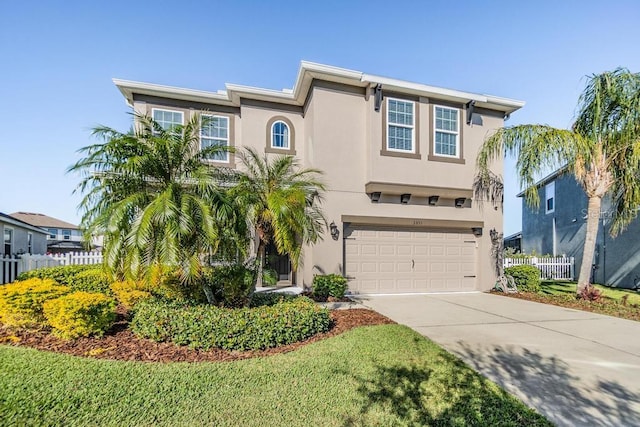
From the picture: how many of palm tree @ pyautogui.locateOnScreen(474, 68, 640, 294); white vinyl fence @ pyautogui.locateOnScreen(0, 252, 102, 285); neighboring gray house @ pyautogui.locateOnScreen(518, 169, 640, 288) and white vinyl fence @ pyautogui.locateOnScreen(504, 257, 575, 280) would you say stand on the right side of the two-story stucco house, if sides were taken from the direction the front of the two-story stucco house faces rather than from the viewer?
1

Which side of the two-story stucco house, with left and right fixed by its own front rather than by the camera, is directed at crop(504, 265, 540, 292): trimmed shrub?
left

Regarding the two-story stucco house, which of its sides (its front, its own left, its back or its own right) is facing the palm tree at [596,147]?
left

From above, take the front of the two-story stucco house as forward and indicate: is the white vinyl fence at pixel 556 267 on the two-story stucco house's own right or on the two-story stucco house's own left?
on the two-story stucco house's own left

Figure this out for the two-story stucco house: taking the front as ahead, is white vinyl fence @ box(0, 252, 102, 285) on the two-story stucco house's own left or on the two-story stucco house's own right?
on the two-story stucco house's own right

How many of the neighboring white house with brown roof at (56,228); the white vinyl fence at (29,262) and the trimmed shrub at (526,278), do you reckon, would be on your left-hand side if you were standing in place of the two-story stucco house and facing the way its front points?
1

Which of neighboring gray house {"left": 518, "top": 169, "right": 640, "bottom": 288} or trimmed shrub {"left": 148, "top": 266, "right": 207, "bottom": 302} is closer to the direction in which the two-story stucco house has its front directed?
the trimmed shrub

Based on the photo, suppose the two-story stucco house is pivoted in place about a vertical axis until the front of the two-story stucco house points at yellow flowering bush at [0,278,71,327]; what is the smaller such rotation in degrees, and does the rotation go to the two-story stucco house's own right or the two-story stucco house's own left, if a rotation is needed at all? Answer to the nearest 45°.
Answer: approximately 45° to the two-story stucco house's own right

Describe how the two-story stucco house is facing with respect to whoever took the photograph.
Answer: facing the viewer

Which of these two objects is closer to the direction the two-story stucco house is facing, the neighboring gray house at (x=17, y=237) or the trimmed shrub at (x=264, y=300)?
the trimmed shrub
